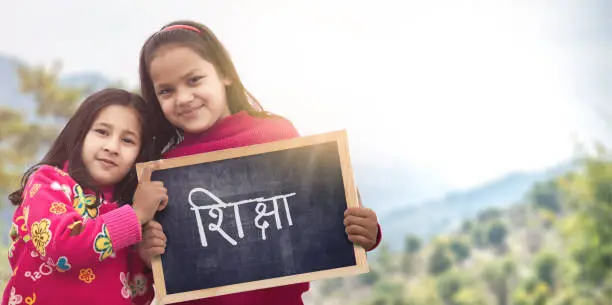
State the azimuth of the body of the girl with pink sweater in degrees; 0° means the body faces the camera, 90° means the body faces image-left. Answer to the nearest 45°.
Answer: approximately 315°
